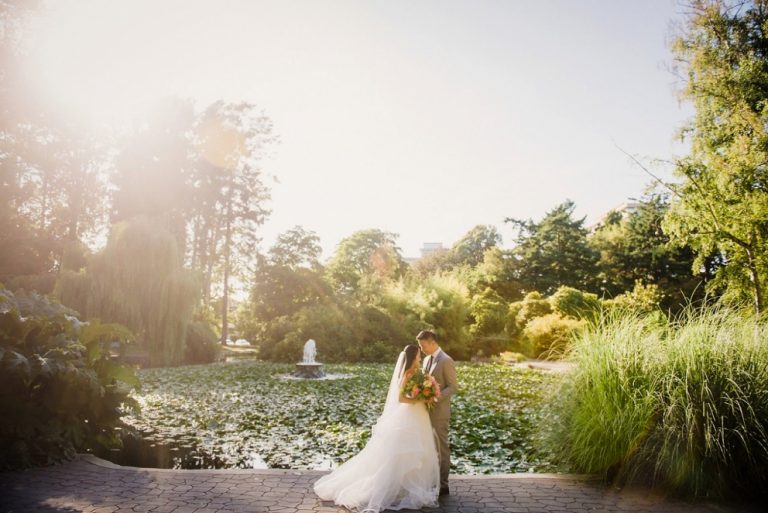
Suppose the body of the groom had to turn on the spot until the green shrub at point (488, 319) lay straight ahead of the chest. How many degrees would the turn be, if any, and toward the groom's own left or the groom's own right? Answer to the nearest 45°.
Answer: approximately 135° to the groom's own right

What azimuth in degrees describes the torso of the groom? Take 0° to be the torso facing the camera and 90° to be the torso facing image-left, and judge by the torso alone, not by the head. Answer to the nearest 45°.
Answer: approximately 45°

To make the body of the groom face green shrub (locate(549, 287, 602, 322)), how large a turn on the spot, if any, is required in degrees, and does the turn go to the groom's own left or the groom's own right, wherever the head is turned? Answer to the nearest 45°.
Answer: approximately 135° to the groom's own right

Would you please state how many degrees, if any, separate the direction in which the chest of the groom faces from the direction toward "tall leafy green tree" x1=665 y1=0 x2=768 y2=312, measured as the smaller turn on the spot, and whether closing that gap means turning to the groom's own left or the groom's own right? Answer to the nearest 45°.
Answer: approximately 180°

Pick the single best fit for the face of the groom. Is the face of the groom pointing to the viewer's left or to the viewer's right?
to the viewer's left

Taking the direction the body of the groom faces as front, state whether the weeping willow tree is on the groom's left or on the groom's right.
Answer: on the groom's right

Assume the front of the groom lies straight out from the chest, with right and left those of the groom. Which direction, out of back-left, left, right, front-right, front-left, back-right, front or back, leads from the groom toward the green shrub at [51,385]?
front-right

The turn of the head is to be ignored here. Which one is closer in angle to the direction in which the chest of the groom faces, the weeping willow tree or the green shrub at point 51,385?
the green shrub

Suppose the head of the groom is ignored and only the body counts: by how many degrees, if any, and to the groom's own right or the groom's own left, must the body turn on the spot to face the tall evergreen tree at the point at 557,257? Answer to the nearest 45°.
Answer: approximately 135° to the groom's own right
